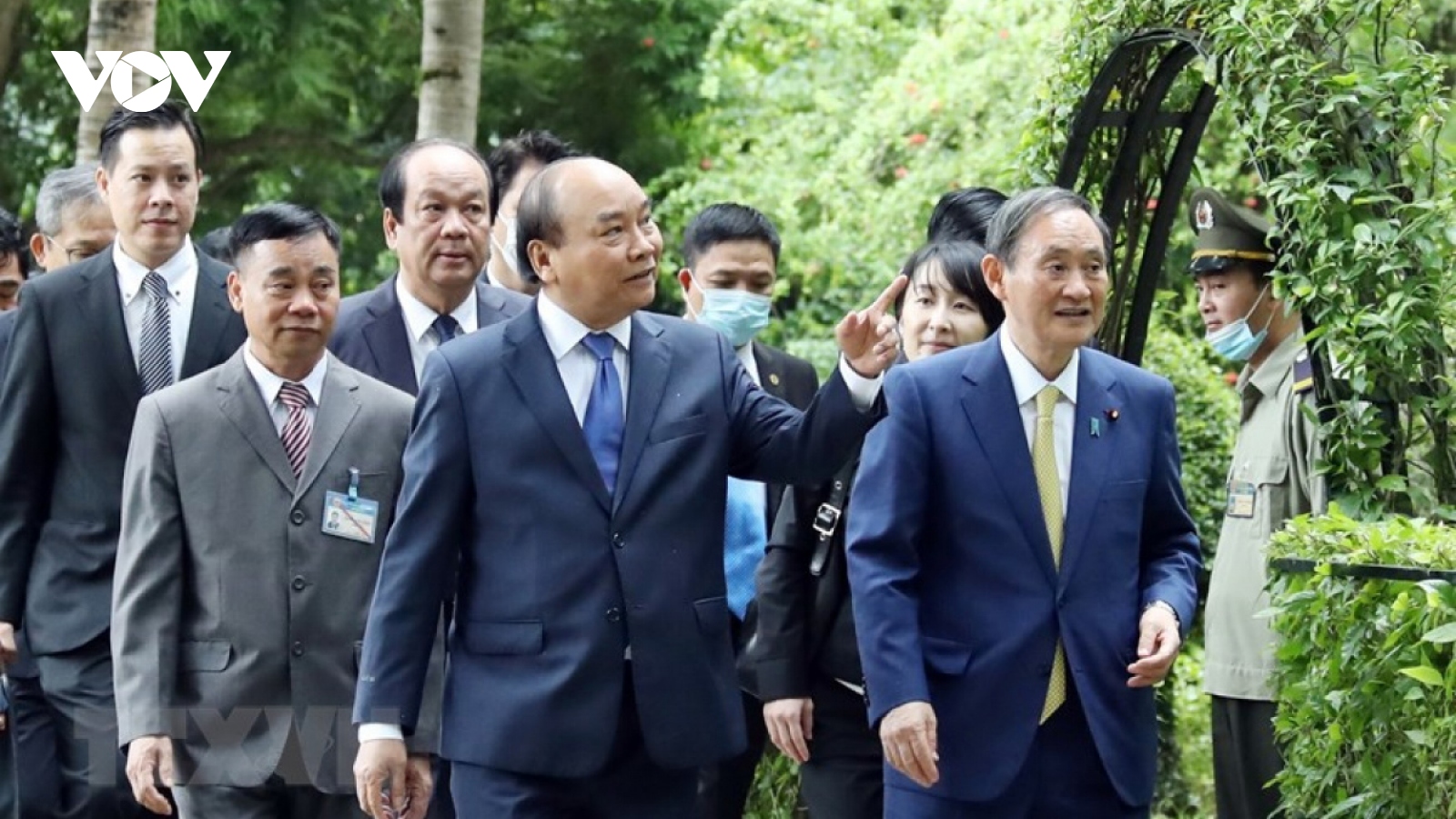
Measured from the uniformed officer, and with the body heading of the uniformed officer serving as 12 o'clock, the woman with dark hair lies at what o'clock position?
The woman with dark hair is roughly at 12 o'clock from the uniformed officer.

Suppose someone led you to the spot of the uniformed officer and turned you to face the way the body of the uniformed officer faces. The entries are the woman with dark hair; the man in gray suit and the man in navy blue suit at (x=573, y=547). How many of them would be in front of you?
3

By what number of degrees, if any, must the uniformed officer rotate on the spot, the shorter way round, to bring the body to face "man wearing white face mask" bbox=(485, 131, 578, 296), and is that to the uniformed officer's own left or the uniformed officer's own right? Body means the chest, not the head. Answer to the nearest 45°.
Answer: approximately 45° to the uniformed officer's own right

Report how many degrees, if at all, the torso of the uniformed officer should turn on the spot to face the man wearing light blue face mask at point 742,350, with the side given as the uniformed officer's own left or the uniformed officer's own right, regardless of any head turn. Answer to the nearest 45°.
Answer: approximately 45° to the uniformed officer's own right

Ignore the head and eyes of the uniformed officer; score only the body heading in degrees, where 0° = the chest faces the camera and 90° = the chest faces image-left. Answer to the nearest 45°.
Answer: approximately 45°

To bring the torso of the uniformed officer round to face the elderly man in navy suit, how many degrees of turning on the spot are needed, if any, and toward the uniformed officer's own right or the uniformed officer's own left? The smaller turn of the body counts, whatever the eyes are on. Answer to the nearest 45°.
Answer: approximately 45° to the uniformed officer's own left

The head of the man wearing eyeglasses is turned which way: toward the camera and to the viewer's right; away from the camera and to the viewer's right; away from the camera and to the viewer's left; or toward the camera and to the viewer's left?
toward the camera and to the viewer's right

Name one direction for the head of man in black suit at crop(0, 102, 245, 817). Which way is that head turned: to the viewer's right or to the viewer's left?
to the viewer's right

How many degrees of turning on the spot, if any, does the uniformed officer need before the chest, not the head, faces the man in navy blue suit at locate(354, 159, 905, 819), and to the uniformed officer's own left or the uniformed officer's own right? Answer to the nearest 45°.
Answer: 0° — they already face them

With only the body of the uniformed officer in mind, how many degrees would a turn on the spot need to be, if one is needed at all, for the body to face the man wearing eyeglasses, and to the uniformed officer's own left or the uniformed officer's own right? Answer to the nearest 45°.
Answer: approximately 45° to the uniformed officer's own right
